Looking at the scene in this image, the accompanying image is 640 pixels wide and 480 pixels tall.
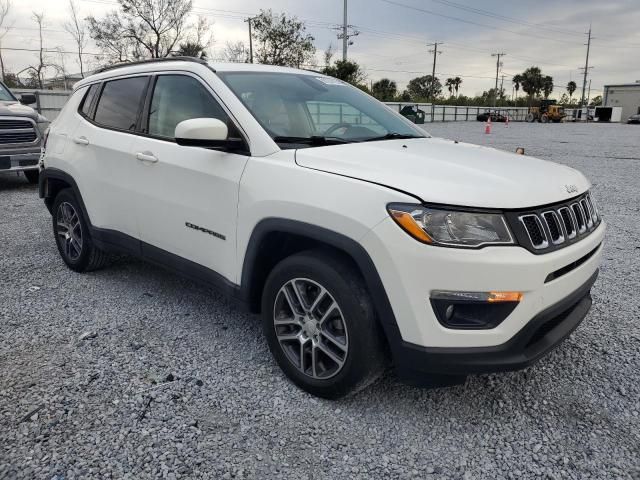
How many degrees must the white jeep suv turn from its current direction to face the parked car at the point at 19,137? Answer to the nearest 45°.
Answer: approximately 180°

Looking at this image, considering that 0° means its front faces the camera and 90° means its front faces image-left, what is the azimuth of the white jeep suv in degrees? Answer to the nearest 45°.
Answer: approximately 315°
